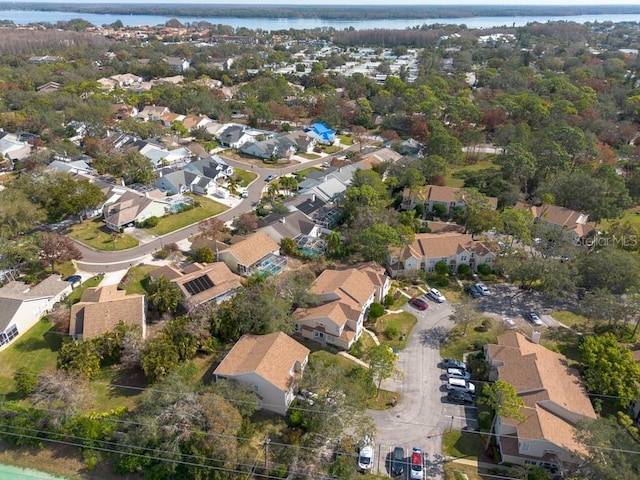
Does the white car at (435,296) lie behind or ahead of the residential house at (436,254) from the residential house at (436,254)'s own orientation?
ahead

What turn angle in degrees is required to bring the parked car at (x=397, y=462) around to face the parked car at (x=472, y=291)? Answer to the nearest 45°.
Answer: approximately 180°

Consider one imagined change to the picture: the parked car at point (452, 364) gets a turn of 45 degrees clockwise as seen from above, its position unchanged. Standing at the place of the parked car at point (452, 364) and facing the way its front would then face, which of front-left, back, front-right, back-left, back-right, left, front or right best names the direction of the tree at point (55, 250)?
back-right

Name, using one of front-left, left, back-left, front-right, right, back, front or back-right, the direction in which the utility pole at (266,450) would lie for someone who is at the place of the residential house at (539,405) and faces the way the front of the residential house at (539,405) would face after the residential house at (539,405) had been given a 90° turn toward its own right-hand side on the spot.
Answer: back-left

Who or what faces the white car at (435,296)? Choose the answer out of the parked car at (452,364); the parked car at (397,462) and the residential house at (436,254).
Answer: the residential house

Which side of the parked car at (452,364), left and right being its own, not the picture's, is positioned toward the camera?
right

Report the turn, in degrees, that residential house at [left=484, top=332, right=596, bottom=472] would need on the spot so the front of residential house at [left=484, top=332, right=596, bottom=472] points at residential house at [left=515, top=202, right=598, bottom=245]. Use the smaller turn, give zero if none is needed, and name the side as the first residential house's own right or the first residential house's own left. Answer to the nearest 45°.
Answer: approximately 90° to the first residential house's own right

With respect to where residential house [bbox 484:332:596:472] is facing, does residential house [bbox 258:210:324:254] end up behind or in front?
in front

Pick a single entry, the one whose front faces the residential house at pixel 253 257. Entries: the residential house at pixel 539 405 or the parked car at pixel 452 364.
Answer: the residential house at pixel 539 405

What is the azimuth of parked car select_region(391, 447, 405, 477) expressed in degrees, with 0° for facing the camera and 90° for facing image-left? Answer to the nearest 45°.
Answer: approximately 0°

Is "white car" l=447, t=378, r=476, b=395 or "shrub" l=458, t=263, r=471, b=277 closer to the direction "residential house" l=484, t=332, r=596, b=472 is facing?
the white car

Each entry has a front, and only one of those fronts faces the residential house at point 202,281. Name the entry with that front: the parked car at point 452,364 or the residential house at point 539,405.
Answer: the residential house at point 539,405

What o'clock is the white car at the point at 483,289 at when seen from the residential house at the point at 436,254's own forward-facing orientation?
The white car is roughly at 10 o'clock from the residential house.

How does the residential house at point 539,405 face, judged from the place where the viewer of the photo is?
facing to the left of the viewer

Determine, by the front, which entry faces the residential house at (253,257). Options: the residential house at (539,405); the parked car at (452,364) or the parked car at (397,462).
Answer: the residential house at (539,405)
